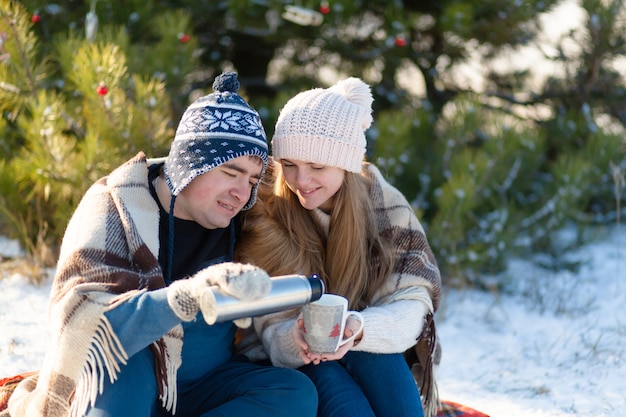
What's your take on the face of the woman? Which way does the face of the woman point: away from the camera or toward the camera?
toward the camera

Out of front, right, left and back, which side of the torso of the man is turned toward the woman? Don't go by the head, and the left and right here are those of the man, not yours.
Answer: left

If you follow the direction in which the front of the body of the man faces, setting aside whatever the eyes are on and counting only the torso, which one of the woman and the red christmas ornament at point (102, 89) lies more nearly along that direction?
the woman

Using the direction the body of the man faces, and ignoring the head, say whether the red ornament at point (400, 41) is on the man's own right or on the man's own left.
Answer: on the man's own left

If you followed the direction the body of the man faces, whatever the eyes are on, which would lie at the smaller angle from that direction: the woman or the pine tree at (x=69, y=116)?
the woman

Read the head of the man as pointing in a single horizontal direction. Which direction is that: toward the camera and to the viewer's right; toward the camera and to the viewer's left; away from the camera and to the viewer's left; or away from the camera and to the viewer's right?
toward the camera and to the viewer's right

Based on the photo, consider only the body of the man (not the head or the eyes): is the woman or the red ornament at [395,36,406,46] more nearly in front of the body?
the woman

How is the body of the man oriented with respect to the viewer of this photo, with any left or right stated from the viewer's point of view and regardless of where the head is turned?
facing the viewer and to the right of the viewer

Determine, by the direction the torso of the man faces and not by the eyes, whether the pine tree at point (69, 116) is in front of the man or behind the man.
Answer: behind

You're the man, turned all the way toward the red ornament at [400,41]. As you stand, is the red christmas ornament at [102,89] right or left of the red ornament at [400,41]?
left
